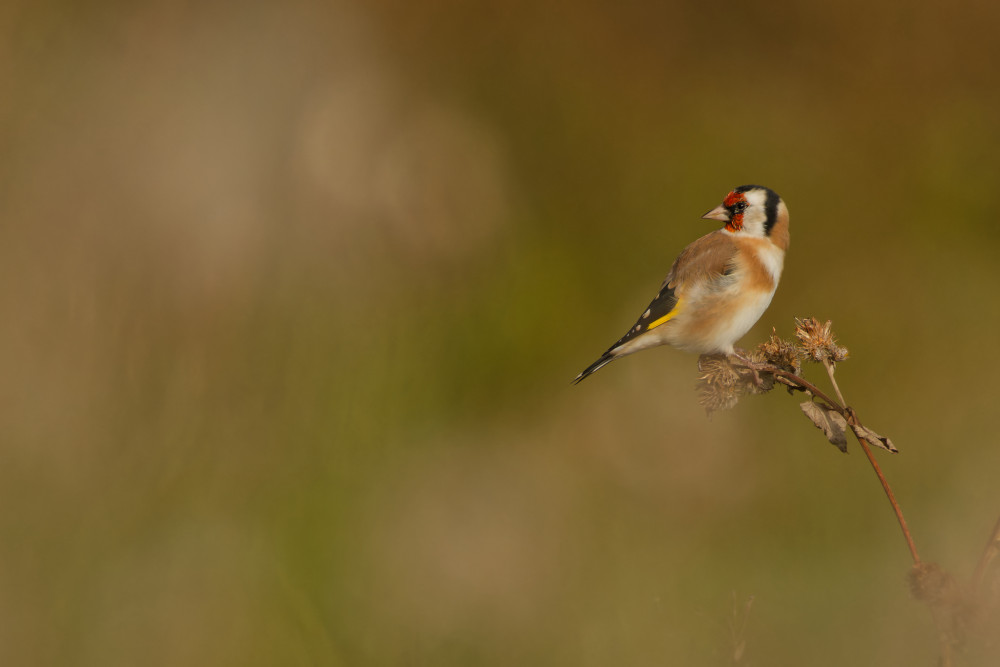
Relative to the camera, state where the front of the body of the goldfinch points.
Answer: to the viewer's right
